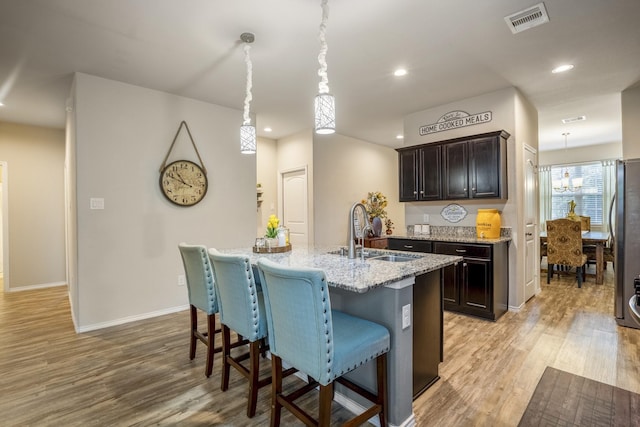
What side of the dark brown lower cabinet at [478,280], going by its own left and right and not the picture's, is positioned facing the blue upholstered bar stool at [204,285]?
front

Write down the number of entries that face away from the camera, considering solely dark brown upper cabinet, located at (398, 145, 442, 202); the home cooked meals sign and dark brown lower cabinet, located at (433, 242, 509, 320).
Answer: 0

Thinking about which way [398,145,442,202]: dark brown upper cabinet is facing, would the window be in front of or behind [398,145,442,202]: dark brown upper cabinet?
behind

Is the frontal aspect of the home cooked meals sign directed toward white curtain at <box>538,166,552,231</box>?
no

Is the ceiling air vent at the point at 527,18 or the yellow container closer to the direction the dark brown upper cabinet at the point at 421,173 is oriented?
the ceiling air vent

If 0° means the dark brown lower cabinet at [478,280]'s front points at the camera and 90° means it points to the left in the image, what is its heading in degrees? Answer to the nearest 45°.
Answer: approximately 45°

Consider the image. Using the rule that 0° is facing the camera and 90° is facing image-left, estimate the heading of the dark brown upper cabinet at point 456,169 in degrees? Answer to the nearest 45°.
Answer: approximately 45°

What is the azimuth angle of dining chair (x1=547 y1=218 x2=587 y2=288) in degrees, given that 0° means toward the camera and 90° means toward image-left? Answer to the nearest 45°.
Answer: approximately 225°

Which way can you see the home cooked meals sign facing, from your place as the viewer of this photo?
facing the viewer and to the left of the viewer

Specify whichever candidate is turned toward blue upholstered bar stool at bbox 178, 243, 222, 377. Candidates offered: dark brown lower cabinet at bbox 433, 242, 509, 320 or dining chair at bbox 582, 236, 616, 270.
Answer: the dark brown lower cabinet

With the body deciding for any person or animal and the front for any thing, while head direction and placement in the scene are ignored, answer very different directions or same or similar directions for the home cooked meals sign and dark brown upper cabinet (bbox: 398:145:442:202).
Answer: same or similar directions

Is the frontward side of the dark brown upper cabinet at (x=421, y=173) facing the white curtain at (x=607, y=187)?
no

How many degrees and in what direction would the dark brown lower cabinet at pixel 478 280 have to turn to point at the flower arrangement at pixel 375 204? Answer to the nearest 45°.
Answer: approximately 90° to its right

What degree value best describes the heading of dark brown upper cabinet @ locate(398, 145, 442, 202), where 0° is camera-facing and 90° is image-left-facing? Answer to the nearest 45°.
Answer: approximately 45°
